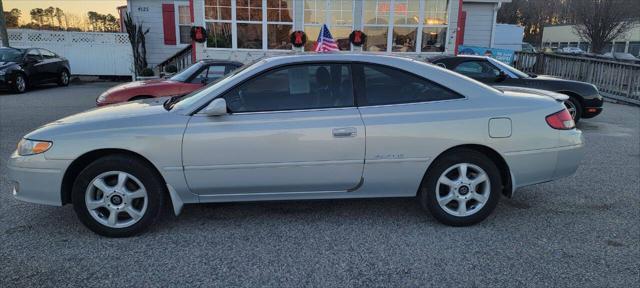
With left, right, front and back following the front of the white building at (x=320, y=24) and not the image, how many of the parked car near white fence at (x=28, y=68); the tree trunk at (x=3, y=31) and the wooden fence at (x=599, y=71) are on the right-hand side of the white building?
2

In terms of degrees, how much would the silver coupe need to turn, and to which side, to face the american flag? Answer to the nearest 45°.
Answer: approximately 90° to its right

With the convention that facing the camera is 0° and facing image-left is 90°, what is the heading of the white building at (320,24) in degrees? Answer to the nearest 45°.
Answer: approximately 0°

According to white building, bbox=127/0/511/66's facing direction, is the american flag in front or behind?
in front

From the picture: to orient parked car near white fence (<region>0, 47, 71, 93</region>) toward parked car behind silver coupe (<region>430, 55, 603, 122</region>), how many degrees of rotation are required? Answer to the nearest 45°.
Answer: approximately 90° to its left

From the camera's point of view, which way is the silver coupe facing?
to the viewer's left

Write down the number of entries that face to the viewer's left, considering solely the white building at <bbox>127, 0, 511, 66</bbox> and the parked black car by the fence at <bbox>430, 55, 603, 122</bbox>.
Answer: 0

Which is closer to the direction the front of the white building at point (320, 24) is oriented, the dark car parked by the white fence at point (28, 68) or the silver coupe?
the silver coupe

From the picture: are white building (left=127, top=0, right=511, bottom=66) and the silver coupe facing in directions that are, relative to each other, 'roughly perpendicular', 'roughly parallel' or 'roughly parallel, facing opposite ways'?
roughly perpendicular

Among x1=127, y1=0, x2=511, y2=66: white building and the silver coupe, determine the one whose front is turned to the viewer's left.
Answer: the silver coupe

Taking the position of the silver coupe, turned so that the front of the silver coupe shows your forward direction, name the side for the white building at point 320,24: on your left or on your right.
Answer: on your right

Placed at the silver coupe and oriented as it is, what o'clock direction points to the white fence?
The white fence is roughly at 2 o'clock from the silver coupe.
